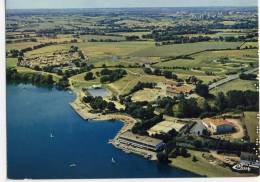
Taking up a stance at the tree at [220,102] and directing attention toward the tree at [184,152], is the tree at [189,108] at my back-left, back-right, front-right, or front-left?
front-right

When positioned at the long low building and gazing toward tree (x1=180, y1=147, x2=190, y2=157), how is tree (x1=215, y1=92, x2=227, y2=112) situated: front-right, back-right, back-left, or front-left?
front-left

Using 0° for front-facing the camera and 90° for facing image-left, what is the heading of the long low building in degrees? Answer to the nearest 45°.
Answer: approximately 45°

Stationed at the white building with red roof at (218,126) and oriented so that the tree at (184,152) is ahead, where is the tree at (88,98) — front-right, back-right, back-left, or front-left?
front-right
